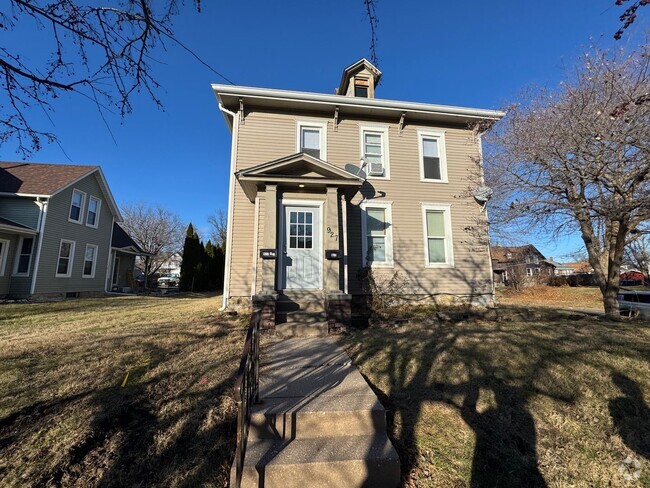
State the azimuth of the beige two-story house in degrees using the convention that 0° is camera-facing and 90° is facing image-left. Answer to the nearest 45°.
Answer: approximately 0°

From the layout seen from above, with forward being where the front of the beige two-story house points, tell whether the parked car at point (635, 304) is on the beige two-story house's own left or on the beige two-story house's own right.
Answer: on the beige two-story house's own left

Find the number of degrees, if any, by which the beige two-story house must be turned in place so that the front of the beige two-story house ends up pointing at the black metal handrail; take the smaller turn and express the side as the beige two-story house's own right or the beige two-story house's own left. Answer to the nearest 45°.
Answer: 0° — it already faces it

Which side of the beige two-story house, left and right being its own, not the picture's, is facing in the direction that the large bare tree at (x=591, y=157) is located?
left

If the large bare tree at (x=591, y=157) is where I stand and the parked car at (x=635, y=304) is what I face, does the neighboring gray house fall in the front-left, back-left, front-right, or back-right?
back-left

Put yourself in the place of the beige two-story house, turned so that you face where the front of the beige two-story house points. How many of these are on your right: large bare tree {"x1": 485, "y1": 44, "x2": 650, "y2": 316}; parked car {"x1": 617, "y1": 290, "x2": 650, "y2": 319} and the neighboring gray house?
1

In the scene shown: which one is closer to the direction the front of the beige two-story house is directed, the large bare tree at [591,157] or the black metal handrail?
the black metal handrail

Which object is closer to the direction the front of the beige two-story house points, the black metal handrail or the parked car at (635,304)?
the black metal handrail

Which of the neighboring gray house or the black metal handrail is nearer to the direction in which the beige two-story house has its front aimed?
the black metal handrail

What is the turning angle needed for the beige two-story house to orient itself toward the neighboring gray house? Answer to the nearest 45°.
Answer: approximately 90° to its right
